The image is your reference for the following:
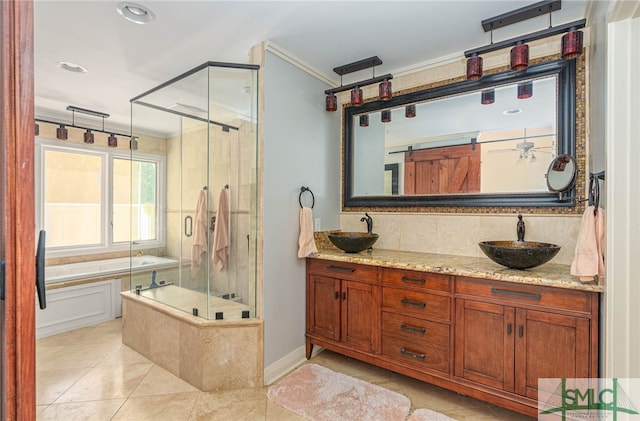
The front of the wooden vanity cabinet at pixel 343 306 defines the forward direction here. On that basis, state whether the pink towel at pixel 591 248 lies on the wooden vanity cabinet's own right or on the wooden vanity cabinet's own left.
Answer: on the wooden vanity cabinet's own left

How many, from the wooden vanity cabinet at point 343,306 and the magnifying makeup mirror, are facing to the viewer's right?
0

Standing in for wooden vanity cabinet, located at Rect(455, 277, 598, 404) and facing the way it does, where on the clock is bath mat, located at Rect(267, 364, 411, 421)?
The bath mat is roughly at 1 o'clock from the wooden vanity cabinet.

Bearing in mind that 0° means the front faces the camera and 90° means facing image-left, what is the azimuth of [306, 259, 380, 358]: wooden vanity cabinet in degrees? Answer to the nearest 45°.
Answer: approximately 45°

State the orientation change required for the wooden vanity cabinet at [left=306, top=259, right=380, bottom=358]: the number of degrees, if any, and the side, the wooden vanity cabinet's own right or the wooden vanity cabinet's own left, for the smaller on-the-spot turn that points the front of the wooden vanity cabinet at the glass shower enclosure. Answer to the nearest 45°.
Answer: approximately 45° to the wooden vanity cabinet's own right

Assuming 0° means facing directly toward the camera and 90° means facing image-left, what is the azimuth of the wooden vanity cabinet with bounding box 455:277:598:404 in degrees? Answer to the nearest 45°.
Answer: approximately 45°

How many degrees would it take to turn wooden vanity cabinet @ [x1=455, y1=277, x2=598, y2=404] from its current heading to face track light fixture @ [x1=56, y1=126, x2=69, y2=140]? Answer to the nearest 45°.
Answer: approximately 45° to its right
